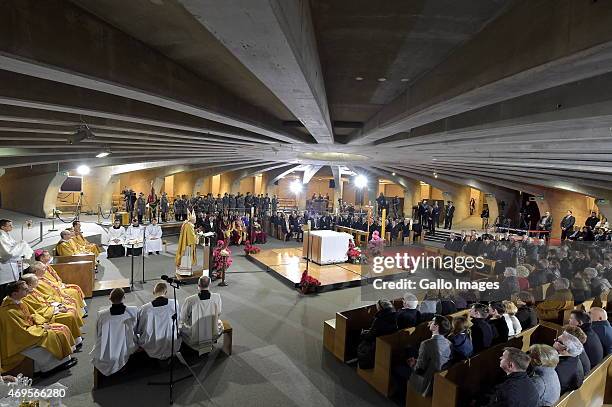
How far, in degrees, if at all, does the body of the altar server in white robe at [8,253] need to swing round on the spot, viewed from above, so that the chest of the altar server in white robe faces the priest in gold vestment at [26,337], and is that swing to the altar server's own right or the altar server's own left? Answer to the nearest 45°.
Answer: approximately 90° to the altar server's own right

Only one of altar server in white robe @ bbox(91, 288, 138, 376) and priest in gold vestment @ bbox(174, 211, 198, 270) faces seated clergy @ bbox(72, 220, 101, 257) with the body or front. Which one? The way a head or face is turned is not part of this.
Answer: the altar server in white robe

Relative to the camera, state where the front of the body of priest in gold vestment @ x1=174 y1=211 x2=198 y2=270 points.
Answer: to the viewer's right

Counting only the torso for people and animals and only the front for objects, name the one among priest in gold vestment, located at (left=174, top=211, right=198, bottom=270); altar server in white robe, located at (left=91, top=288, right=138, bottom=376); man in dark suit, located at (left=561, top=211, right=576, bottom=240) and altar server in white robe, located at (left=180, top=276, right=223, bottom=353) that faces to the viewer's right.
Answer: the priest in gold vestment

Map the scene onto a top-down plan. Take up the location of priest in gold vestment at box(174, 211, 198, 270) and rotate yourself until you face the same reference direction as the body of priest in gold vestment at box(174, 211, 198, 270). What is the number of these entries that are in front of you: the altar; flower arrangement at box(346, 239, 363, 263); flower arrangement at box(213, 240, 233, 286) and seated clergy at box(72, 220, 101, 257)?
3

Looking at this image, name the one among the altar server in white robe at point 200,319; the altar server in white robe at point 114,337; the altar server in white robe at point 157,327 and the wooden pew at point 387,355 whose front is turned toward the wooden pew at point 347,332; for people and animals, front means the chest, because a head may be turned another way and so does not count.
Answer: the wooden pew at point 387,355

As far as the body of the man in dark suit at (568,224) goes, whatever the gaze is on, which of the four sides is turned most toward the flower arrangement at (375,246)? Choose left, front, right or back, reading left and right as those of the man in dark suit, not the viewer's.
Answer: front

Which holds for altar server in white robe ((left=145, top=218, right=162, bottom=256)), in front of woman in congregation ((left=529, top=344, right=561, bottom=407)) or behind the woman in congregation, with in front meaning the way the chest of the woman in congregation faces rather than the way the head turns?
in front

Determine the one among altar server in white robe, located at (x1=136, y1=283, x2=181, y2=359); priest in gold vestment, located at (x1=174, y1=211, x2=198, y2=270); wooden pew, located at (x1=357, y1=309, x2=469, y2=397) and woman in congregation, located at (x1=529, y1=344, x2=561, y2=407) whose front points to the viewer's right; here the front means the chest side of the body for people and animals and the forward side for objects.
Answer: the priest in gold vestment

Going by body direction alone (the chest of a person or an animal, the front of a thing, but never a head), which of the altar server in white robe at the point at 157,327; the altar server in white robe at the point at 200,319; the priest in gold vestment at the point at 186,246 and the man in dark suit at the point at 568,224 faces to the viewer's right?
the priest in gold vestment

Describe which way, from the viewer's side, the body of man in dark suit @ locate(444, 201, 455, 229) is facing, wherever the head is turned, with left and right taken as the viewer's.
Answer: facing the viewer and to the left of the viewer

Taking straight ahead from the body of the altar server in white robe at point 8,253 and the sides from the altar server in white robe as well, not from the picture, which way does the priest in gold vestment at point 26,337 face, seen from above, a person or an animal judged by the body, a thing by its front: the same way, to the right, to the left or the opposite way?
the same way

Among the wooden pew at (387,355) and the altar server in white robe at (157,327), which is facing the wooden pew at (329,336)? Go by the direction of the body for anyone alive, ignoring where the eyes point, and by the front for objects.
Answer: the wooden pew at (387,355)

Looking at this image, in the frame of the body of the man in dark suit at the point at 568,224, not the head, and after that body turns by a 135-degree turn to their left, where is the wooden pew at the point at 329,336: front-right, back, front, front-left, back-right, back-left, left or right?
right

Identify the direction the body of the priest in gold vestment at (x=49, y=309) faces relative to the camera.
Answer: to the viewer's right

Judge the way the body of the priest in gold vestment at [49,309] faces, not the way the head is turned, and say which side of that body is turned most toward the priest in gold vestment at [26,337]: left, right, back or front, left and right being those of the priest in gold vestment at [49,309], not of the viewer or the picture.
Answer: right

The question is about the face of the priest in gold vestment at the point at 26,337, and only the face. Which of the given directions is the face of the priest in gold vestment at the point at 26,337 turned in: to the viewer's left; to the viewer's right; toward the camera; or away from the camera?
to the viewer's right

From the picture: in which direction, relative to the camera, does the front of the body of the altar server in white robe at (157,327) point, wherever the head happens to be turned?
away from the camera

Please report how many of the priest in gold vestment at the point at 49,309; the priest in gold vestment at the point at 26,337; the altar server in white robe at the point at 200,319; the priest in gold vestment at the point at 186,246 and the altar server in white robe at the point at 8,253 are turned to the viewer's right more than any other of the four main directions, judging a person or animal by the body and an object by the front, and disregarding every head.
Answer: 4

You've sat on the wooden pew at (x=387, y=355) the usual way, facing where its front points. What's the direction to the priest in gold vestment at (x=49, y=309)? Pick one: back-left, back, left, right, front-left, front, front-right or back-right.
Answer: front-left

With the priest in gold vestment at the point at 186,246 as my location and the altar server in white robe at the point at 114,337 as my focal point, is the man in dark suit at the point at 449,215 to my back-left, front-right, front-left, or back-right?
back-left

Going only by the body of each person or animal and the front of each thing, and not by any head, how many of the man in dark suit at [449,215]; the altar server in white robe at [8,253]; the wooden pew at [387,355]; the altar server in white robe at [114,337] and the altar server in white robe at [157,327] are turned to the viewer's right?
1

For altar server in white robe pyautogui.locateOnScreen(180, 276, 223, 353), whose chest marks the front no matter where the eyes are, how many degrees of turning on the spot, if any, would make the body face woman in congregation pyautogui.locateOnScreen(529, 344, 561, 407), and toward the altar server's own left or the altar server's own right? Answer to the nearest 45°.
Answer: approximately 135° to the altar server's own right

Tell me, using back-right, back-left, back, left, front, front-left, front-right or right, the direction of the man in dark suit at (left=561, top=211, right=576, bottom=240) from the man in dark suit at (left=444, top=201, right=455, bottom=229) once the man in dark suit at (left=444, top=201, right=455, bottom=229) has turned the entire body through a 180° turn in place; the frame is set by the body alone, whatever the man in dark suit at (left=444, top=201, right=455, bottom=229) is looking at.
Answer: right
